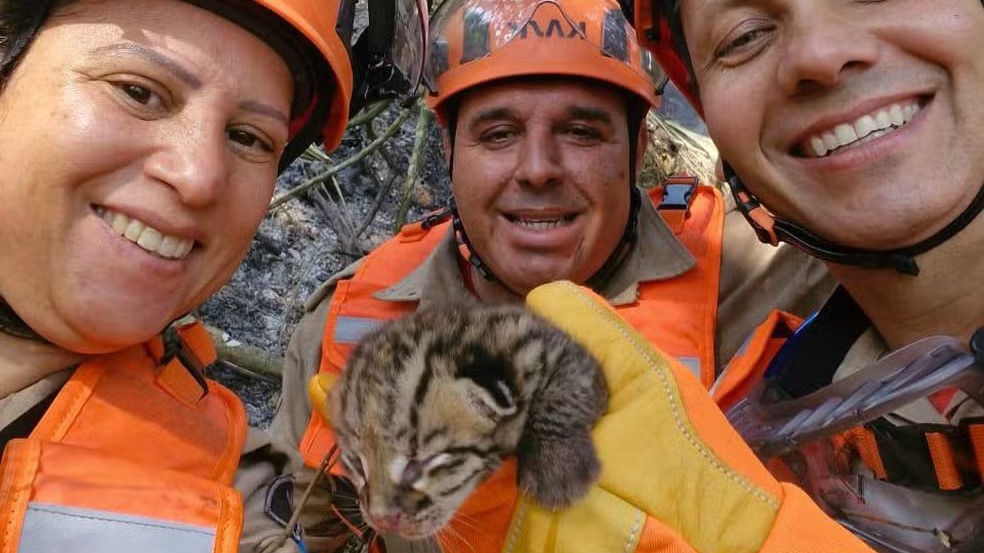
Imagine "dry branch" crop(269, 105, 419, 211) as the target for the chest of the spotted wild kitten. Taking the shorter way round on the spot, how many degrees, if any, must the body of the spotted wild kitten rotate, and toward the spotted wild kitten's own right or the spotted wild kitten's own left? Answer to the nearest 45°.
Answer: approximately 135° to the spotted wild kitten's own right

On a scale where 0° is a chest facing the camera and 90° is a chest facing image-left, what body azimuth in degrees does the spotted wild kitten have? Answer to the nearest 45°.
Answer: approximately 45°

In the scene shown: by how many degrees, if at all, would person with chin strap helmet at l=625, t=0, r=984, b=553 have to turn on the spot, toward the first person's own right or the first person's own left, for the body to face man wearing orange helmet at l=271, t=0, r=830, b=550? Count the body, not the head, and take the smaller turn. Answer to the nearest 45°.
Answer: approximately 135° to the first person's own right

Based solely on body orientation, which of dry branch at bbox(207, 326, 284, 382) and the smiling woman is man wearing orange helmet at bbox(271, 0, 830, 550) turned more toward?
the smiling woman

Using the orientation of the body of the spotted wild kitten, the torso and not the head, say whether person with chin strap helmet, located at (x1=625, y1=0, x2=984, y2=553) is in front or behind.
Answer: behind

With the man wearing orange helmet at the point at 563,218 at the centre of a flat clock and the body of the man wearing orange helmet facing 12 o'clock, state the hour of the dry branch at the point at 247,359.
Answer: The dry branch is roughly at 4 o'clock from the man wearing orange helmet.

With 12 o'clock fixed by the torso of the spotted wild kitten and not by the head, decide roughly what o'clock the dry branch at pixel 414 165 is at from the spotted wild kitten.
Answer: The dry branch is roughly at 4 o'clock from the spotted wild kitten.

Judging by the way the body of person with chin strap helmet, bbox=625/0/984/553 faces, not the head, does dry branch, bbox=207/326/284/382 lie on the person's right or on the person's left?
on the person's right

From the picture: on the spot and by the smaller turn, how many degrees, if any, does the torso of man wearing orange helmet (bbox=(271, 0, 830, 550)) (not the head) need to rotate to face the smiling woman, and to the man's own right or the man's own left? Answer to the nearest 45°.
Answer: approximately 45° to the man's own right

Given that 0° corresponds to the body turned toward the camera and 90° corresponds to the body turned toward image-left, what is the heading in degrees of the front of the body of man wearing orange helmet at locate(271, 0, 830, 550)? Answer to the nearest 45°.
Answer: approximately 0°

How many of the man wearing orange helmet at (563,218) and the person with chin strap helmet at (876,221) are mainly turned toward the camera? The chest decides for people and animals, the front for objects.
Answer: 2
